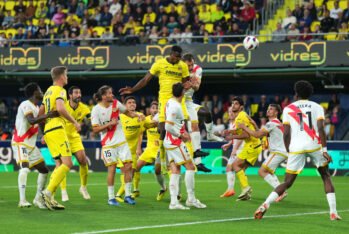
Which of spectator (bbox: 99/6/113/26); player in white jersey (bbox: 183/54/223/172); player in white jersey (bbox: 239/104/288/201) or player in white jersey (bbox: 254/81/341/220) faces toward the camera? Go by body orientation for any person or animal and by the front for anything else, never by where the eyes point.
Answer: the spectator

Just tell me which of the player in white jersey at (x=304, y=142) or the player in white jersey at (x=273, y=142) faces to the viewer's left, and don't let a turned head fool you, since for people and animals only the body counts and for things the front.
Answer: the player in white jersey at (x=273, y=142)

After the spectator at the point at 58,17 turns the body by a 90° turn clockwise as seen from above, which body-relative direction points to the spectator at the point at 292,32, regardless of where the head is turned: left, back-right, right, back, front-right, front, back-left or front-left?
back-left

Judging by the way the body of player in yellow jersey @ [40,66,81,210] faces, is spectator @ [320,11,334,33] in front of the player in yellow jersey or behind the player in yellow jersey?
in front

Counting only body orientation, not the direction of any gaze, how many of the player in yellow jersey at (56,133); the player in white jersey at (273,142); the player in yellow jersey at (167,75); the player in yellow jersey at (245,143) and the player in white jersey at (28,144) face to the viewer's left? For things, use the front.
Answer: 2

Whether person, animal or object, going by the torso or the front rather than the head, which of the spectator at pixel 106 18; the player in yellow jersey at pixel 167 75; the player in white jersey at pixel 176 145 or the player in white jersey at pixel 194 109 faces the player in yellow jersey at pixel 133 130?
the spectator

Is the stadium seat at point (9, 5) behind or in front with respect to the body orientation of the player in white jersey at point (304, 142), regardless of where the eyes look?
in front

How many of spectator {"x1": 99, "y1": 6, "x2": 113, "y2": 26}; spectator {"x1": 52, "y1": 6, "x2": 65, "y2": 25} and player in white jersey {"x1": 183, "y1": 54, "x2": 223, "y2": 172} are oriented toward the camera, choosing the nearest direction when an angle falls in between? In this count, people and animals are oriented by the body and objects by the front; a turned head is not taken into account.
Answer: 2

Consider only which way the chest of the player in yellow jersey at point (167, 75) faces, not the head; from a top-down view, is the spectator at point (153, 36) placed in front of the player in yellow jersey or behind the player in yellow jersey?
behind

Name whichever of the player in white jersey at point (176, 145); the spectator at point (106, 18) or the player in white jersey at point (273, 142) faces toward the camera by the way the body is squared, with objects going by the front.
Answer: the spectator

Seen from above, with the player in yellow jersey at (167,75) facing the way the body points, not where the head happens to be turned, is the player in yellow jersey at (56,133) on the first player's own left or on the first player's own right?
on the first player's own right

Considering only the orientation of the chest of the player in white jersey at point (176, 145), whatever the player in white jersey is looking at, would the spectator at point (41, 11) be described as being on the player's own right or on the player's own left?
on the player's own left

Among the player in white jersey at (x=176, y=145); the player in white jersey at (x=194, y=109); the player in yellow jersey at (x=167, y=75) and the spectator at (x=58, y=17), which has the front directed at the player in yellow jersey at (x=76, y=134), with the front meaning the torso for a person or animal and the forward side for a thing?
the spectator

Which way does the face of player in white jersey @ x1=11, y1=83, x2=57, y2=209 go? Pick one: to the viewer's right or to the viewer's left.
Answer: to the viewer's right

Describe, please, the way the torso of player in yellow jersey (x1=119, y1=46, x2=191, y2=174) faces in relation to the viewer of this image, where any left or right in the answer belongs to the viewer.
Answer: facing the viewer and to the right of the viewer

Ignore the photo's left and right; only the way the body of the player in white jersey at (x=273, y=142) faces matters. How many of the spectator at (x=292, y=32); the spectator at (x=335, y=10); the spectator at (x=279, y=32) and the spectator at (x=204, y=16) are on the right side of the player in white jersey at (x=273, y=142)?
4
